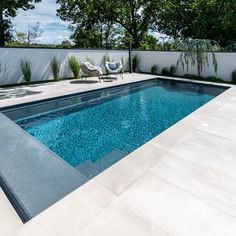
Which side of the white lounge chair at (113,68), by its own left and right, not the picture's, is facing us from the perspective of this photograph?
front

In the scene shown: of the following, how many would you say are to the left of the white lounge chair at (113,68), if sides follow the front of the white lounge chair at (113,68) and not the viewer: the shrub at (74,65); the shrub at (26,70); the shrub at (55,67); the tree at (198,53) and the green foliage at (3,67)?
1

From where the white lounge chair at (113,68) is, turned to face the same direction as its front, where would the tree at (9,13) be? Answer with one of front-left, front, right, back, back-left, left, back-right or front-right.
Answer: back-right

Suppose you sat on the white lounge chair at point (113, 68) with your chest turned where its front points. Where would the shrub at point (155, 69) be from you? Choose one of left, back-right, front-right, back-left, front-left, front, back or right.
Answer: back-left

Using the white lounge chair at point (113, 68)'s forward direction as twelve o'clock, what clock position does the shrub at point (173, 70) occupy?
The shrub is roughly at 8 o'clock from the white lounge chair.

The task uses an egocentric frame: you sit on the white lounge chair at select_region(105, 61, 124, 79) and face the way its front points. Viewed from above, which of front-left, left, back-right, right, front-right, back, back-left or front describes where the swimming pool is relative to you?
front

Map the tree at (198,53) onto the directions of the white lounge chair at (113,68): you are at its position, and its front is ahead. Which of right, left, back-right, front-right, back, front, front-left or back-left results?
left

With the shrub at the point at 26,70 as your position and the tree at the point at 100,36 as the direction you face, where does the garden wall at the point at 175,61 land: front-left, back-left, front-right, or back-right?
front-right

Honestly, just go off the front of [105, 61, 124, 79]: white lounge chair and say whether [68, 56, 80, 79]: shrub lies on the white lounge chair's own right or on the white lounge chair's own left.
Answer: on the white lounge chair's own right

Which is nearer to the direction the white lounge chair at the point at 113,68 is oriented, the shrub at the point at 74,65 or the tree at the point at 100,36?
the shrub

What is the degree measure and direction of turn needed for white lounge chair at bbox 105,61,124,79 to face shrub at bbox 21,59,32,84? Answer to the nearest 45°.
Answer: approximately 45° to its right
